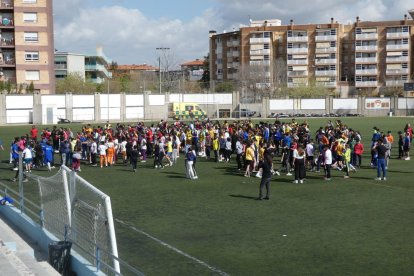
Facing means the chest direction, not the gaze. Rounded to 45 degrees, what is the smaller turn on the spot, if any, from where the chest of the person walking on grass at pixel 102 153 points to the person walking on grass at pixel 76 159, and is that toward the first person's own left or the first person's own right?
approximately 135° to the first person's own left

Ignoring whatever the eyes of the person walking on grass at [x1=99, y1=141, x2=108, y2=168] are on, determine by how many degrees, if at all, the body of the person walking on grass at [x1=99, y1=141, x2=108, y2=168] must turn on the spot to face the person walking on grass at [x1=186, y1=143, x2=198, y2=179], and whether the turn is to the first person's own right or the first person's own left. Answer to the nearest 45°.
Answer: approximately 135° to the first person's own right

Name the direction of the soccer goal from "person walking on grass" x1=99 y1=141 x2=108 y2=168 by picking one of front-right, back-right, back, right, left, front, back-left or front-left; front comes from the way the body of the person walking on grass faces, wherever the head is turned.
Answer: back

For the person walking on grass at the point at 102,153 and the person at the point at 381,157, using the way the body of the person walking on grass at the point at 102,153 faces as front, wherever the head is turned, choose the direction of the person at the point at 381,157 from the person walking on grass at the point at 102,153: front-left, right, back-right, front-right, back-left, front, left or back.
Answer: back-right

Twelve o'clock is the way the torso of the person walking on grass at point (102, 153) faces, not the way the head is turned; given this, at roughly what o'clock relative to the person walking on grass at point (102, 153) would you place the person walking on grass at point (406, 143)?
the person walking on grass at point (406, 143) is roughly at 3 o'clock from the person walking on grass at point (102, 153).

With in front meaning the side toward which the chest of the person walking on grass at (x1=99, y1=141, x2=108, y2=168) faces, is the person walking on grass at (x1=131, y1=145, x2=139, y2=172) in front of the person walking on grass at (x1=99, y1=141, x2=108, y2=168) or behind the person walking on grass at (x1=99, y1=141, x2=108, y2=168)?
behind

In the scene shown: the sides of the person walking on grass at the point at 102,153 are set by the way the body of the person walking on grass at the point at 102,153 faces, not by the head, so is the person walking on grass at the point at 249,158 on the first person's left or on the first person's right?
on the first person's right

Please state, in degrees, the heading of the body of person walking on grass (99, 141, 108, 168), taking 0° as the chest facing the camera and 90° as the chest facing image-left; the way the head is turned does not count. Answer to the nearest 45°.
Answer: approximately 180°
